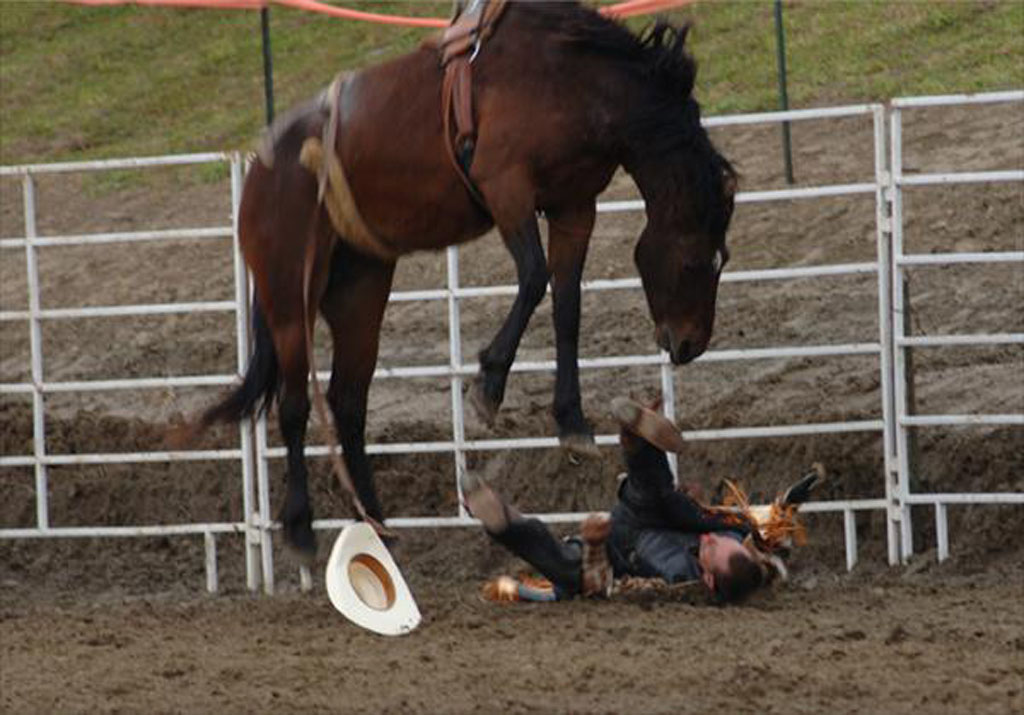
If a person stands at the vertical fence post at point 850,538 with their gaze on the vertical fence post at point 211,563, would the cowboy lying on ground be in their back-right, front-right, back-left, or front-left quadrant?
front-left

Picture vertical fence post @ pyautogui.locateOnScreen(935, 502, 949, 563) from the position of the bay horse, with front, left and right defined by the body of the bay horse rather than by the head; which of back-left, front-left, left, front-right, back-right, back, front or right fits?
front-left

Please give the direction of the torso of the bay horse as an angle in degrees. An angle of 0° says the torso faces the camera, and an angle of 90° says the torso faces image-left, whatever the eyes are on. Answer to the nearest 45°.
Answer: approximately 270°

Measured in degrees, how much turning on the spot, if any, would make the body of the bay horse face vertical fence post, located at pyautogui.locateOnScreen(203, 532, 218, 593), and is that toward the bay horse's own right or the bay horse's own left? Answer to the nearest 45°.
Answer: approximately 135° to the bay horse's own left
